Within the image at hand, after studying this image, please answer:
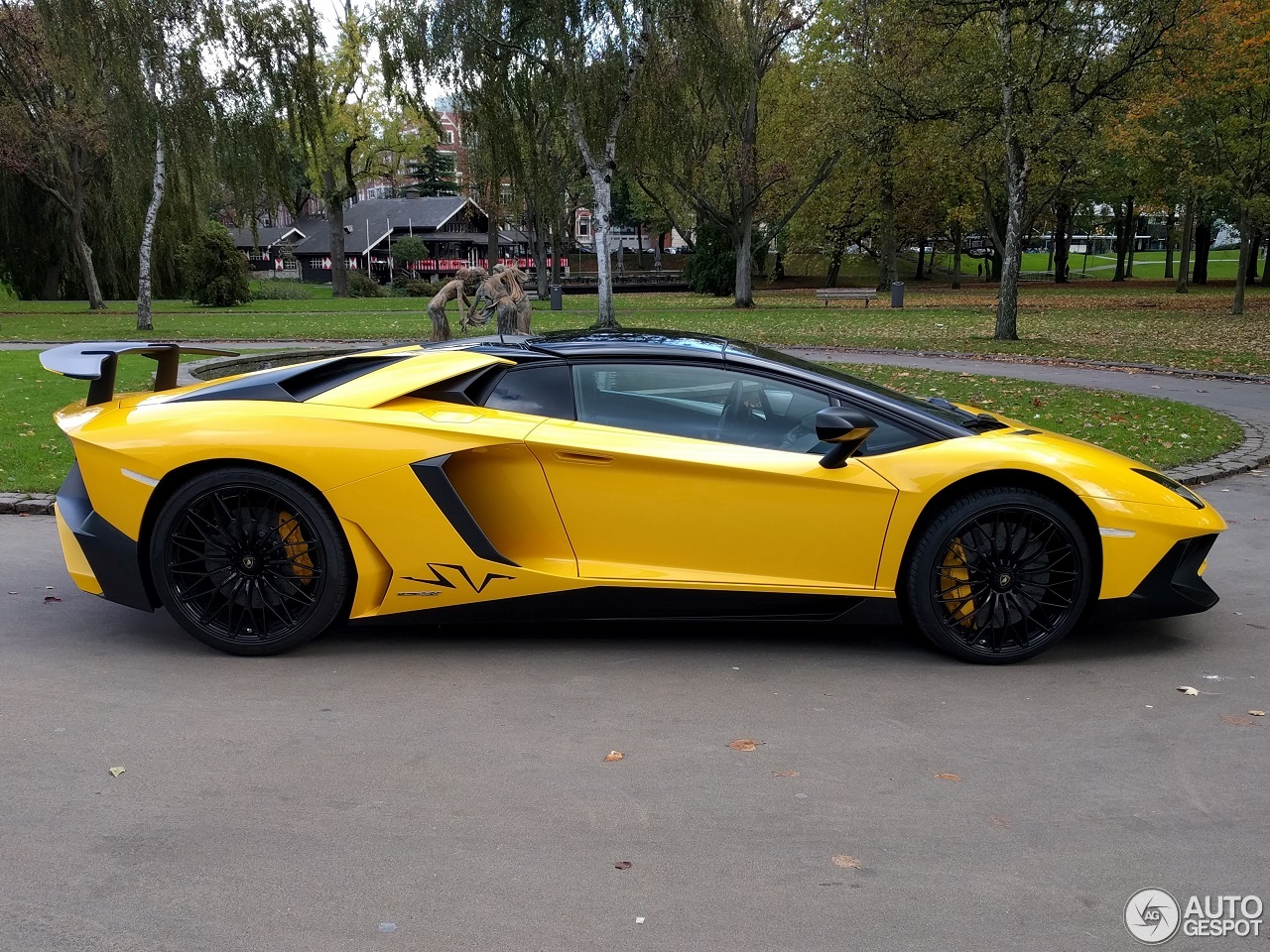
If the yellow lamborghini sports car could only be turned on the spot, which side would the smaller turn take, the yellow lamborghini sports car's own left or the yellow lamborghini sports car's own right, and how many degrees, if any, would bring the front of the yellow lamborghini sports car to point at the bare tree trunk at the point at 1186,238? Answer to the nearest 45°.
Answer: approximately 45° to the yellow lamborghini sports car's own left

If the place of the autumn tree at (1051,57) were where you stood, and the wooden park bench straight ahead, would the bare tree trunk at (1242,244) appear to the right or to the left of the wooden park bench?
right

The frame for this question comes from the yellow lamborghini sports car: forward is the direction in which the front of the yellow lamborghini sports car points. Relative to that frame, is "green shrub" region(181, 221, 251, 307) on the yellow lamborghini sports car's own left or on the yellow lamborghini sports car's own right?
on the yellow lamborghini sports car's own left

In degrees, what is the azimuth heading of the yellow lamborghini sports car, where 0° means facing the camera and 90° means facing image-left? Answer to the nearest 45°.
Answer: approximately 270°

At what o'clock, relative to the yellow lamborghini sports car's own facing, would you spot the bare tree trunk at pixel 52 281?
The bare tree trunk is roughly at 8 o'clock from the yellow lamborghini sports car.

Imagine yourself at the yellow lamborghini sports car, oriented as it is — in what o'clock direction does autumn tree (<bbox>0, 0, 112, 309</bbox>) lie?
The autumn tree is roughly at 8 o'clock from the yellow lamborghini sports car.

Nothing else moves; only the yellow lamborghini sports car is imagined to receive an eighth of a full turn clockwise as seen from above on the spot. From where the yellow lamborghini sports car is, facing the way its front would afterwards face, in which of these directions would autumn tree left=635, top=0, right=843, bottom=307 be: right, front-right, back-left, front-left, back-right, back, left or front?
back-left

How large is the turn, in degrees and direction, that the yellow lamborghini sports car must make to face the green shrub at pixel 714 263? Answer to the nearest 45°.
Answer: approximately 90° to its left

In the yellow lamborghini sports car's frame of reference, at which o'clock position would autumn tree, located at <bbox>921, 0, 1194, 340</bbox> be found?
The autumn tree is roughly at 10 o'clock from the yellow lamborghini sports car.

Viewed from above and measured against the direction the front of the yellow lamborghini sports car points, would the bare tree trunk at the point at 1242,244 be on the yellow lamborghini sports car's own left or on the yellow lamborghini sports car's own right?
on the yellow lamborghini sports car's own left

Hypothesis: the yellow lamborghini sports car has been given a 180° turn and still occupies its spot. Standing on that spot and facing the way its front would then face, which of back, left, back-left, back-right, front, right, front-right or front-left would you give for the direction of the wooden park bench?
right

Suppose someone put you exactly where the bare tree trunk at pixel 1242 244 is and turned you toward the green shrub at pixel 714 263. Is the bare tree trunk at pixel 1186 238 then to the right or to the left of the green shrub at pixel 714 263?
right

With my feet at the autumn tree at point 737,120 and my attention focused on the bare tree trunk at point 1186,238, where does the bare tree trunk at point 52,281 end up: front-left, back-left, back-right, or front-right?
back-left
